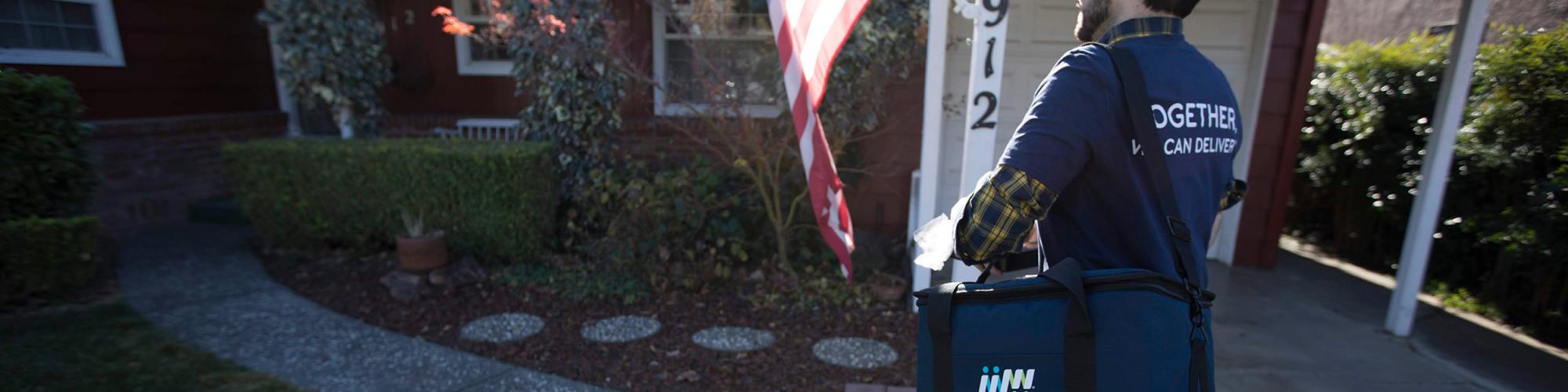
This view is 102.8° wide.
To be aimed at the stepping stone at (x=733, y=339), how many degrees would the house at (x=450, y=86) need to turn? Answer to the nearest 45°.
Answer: approximately 45° to its left

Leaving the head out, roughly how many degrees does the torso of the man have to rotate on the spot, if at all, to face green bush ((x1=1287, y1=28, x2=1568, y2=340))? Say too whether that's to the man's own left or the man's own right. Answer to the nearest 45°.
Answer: approximately 90° to the man's own right

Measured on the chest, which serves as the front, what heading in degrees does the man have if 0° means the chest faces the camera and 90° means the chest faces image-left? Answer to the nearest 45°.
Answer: approximately 135°

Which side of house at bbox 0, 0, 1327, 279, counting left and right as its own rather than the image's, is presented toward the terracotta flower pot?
front

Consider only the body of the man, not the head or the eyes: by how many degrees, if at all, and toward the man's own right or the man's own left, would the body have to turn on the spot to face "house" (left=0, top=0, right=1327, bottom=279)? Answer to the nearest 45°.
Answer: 0° — they already face it

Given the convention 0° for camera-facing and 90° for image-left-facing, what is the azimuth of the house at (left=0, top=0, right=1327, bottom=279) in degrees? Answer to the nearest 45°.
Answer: approximately 0°

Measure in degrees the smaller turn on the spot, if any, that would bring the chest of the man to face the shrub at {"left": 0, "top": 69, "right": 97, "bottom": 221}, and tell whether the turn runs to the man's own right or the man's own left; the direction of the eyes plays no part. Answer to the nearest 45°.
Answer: approximately 45° to the man's own left

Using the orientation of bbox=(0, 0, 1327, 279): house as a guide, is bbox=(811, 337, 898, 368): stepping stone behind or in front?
in front

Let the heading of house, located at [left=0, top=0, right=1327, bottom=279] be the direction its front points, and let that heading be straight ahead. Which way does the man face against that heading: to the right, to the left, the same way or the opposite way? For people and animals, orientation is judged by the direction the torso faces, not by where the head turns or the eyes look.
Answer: the opposite way

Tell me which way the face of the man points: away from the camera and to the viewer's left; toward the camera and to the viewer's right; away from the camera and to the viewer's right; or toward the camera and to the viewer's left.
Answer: away from the camera and to the viewer's left

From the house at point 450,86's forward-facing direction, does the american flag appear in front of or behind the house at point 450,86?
in front

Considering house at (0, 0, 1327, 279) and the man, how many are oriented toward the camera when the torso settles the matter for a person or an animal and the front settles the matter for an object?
1

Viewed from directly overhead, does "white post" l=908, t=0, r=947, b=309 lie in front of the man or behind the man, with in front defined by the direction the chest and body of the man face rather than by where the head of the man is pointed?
in front
